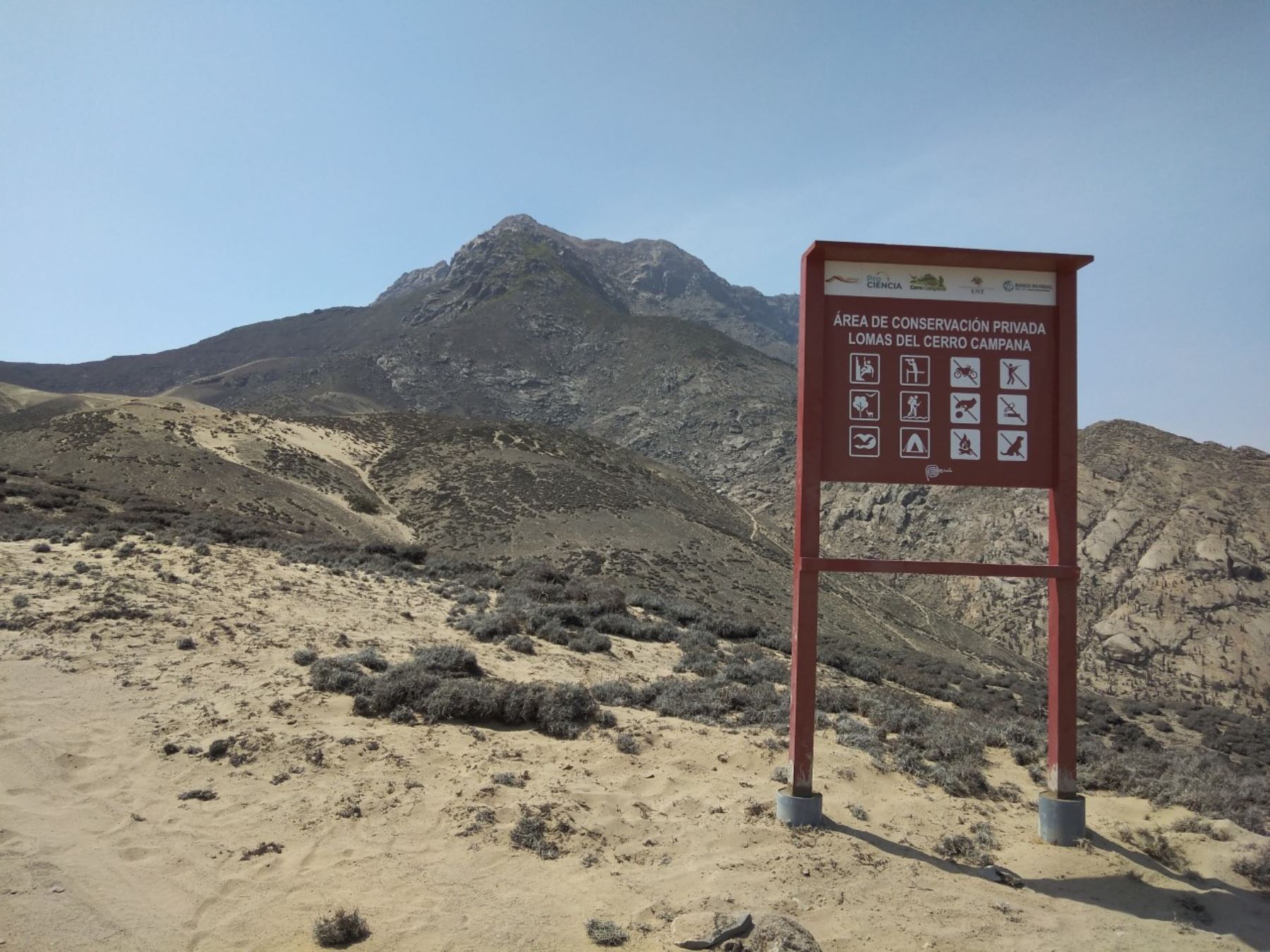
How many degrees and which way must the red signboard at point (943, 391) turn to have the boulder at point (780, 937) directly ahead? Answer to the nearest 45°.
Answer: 0° — it already faces it

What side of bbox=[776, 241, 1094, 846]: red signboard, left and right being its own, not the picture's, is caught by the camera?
front

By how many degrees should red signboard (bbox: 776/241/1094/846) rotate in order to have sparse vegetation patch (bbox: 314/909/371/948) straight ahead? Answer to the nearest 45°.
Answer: approximately 45° to its right
